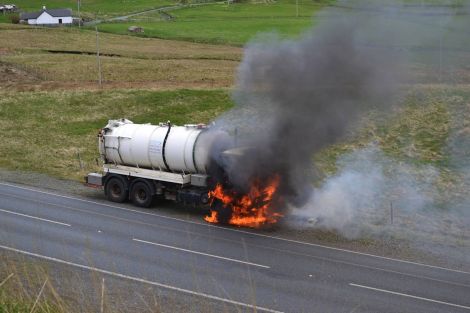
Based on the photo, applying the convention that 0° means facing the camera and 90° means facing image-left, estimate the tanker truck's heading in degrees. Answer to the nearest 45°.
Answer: approximately 315°
